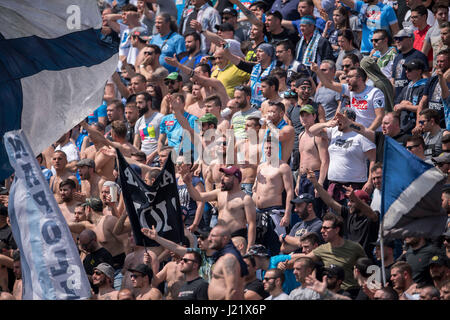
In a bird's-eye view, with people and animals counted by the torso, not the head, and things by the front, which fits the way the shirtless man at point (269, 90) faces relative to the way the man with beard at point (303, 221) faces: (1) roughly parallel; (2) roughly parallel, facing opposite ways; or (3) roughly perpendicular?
roughly parallel

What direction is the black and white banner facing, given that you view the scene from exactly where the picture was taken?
facing the viewer

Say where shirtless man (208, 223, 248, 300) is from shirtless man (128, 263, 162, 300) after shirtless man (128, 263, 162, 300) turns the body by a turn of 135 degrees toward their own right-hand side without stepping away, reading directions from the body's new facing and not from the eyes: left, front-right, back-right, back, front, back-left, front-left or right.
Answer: back-right

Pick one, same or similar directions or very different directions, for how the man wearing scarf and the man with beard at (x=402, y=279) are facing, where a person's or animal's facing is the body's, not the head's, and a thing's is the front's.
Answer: same or similar directions

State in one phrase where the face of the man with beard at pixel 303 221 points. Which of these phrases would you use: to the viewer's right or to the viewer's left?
to the viewer's left

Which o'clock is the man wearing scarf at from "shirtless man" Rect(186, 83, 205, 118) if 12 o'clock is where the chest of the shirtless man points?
The man wearing scarf is roughly at 7 o'clock from the shirtless man.

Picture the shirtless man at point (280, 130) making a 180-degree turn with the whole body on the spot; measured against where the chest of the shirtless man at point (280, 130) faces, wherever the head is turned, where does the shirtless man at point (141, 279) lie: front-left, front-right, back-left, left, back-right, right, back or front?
back

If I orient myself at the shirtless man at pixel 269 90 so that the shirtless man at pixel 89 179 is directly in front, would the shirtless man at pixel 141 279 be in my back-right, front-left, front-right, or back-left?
front-left

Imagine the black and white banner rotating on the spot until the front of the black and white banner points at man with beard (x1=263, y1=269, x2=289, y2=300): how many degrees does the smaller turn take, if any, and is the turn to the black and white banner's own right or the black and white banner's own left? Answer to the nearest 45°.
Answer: approximately 45° to the black and white banner's own left

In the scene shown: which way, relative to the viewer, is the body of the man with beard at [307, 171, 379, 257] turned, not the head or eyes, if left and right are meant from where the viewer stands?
facing the viewer and to the left of the viewer

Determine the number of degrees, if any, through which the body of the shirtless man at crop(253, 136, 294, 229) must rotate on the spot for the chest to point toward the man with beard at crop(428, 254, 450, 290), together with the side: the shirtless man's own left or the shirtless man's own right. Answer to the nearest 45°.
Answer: approximately 90° to the shirtless man's own left

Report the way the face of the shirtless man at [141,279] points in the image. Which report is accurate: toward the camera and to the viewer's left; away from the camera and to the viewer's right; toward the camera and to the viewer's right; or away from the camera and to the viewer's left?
toward the camera and to the viewer's left
